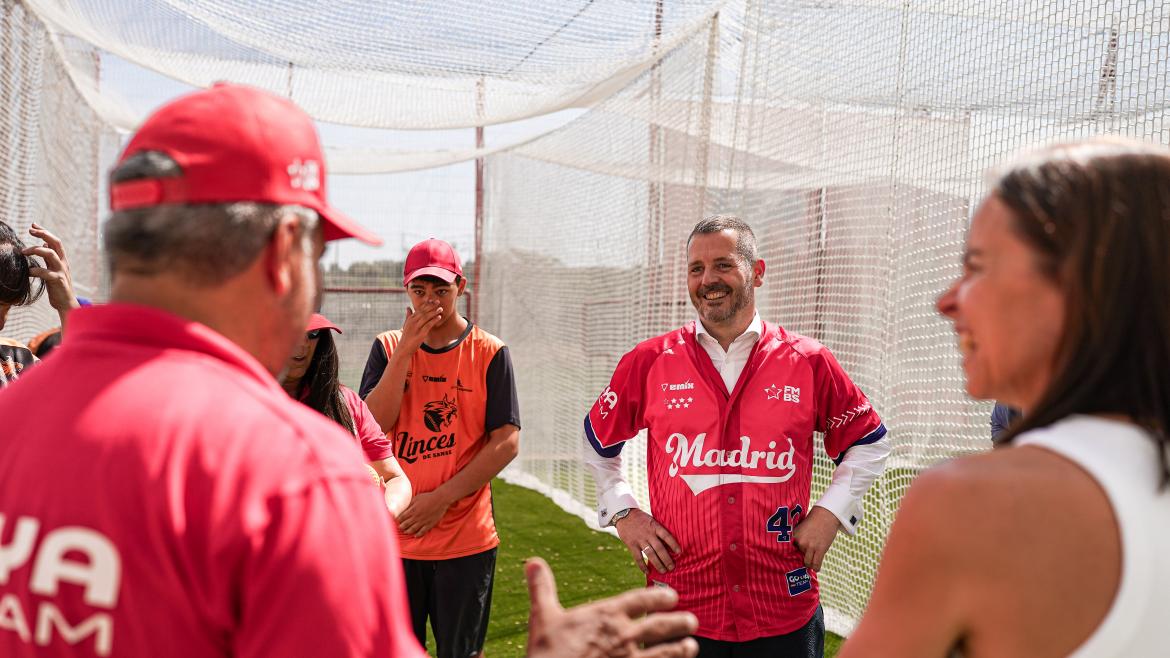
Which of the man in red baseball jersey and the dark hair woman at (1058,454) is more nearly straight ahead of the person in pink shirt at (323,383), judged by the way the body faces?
the dark hair woman

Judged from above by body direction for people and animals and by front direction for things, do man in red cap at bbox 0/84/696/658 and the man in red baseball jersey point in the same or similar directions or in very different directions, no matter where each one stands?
very different directions

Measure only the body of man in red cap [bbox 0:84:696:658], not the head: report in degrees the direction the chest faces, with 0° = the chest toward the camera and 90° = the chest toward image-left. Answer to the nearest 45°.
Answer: approximately 225°

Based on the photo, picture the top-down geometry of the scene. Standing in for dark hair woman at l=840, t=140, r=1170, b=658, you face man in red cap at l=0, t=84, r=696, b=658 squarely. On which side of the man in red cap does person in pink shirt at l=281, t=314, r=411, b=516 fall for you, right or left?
right

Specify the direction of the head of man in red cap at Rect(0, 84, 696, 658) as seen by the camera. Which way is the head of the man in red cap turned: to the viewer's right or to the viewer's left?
to the viewer's right

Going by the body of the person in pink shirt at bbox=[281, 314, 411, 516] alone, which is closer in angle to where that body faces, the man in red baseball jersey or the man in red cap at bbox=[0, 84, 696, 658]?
the man in red cap

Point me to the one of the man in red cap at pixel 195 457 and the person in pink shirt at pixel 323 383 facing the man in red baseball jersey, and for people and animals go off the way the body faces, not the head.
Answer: the man in red cap

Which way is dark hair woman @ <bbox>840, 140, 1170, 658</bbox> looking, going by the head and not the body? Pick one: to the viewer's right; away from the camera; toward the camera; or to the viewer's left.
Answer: to the viewer's left

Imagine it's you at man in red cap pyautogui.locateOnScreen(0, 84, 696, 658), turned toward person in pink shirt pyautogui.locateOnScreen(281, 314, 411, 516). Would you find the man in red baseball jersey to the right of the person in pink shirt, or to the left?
right

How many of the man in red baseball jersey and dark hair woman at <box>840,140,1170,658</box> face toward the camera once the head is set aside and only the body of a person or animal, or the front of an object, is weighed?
1

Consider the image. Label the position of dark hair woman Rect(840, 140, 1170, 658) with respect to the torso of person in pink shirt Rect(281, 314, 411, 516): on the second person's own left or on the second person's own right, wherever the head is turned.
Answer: on the second person's own left

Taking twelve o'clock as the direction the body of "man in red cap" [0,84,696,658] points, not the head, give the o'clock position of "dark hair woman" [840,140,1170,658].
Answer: The dark hair woman is roughly at 2 o'clock from the man in red cap.

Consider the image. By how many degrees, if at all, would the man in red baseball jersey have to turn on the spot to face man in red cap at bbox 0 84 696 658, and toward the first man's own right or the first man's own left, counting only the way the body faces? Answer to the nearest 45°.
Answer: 0° — they already face them
